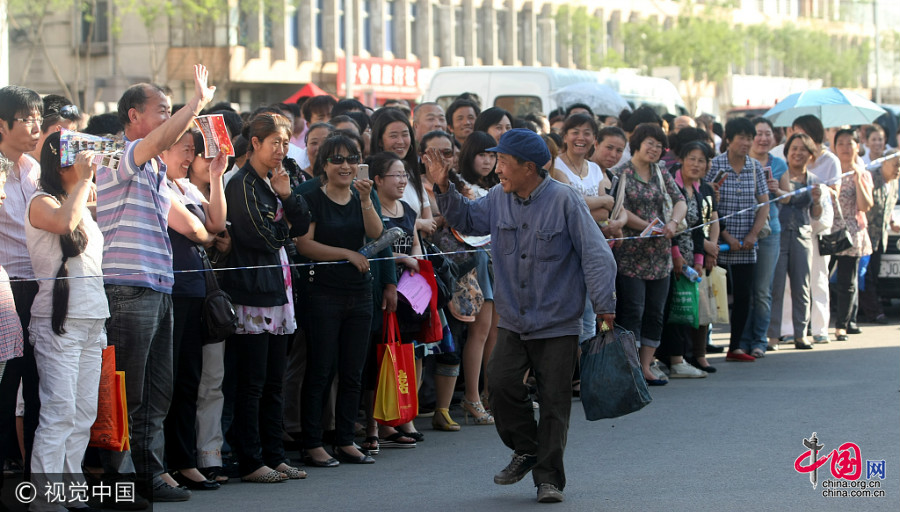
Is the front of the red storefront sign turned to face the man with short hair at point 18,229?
yes

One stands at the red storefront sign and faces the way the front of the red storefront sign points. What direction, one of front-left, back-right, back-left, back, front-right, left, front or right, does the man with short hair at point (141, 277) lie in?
front

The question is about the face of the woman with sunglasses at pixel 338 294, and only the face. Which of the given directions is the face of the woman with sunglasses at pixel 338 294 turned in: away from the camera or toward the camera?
toward the camera

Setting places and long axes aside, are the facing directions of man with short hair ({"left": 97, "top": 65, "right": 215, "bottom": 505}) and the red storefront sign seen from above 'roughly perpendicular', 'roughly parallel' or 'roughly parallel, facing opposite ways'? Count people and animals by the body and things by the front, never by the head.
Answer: roughly perpendicular

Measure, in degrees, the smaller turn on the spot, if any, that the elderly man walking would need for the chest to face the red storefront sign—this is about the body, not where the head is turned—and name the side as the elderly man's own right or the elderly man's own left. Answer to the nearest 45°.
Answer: approximately 135° to the elderly man's own right

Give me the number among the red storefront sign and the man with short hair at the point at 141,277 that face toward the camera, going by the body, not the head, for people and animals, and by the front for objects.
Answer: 1

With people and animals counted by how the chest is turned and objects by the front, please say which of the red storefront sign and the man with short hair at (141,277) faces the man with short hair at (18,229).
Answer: the red storefront sign

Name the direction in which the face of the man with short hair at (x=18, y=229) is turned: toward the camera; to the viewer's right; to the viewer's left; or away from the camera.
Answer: to the viewer's right

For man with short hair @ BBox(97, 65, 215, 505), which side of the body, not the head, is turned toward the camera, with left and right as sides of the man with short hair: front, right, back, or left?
right

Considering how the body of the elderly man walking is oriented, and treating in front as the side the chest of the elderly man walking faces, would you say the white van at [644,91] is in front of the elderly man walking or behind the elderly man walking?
behind

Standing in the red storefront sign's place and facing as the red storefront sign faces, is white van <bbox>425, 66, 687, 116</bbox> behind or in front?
in front

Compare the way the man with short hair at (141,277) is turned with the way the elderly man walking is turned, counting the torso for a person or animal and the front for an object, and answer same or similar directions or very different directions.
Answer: very different directions

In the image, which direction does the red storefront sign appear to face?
toward the camera
